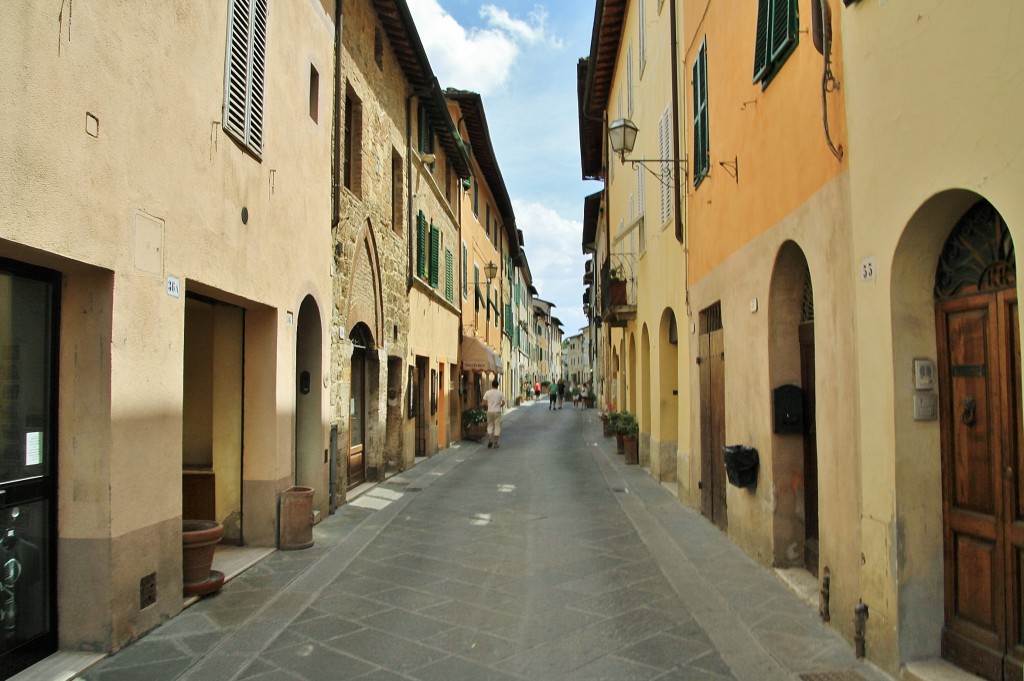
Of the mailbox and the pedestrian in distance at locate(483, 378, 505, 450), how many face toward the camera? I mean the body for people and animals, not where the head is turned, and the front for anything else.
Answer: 1

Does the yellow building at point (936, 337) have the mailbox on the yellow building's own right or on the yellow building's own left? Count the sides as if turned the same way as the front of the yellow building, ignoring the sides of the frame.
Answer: on the yellow building's own right

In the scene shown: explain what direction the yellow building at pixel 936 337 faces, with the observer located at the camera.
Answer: facing the viewer and to the left of the viewer

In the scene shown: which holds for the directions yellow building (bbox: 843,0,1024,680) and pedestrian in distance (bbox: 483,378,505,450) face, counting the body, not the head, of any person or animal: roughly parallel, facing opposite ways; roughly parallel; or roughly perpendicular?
roughly perpendicular

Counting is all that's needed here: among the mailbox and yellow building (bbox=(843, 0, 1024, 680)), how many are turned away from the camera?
0
